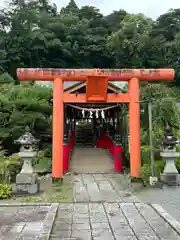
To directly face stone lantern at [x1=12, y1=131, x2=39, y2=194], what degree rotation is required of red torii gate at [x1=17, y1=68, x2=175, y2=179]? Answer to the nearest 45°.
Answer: approximately 45° to its right

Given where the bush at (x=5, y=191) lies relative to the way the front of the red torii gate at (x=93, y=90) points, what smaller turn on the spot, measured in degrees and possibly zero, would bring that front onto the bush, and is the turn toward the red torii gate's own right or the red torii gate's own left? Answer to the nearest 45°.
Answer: approximately 45° to the red torii gate's own right

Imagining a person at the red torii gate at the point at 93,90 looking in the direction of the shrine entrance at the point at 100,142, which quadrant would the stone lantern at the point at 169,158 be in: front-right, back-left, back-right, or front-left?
back-right

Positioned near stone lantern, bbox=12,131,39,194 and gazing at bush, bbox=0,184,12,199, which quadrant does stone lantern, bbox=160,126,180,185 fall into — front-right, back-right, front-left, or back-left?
back-left

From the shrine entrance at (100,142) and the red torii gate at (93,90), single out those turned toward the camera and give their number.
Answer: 2

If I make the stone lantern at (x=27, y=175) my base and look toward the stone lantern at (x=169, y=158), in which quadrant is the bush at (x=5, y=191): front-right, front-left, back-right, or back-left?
back-right

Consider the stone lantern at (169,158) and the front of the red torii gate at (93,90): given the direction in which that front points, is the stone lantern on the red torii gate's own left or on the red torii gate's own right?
on the red torii gate's own left

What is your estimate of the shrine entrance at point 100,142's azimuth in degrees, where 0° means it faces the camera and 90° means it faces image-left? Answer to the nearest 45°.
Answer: approximately 0°
